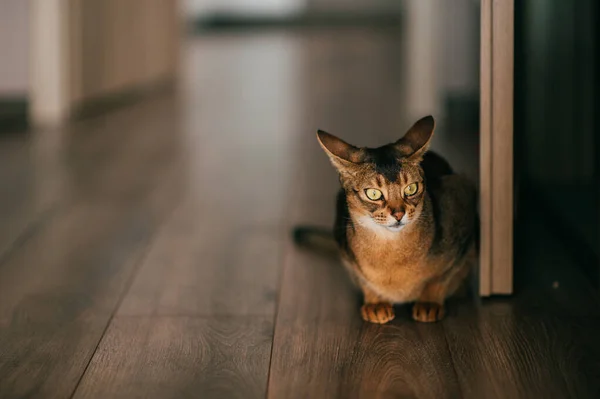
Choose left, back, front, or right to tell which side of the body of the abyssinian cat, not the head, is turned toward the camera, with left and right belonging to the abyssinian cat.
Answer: front
